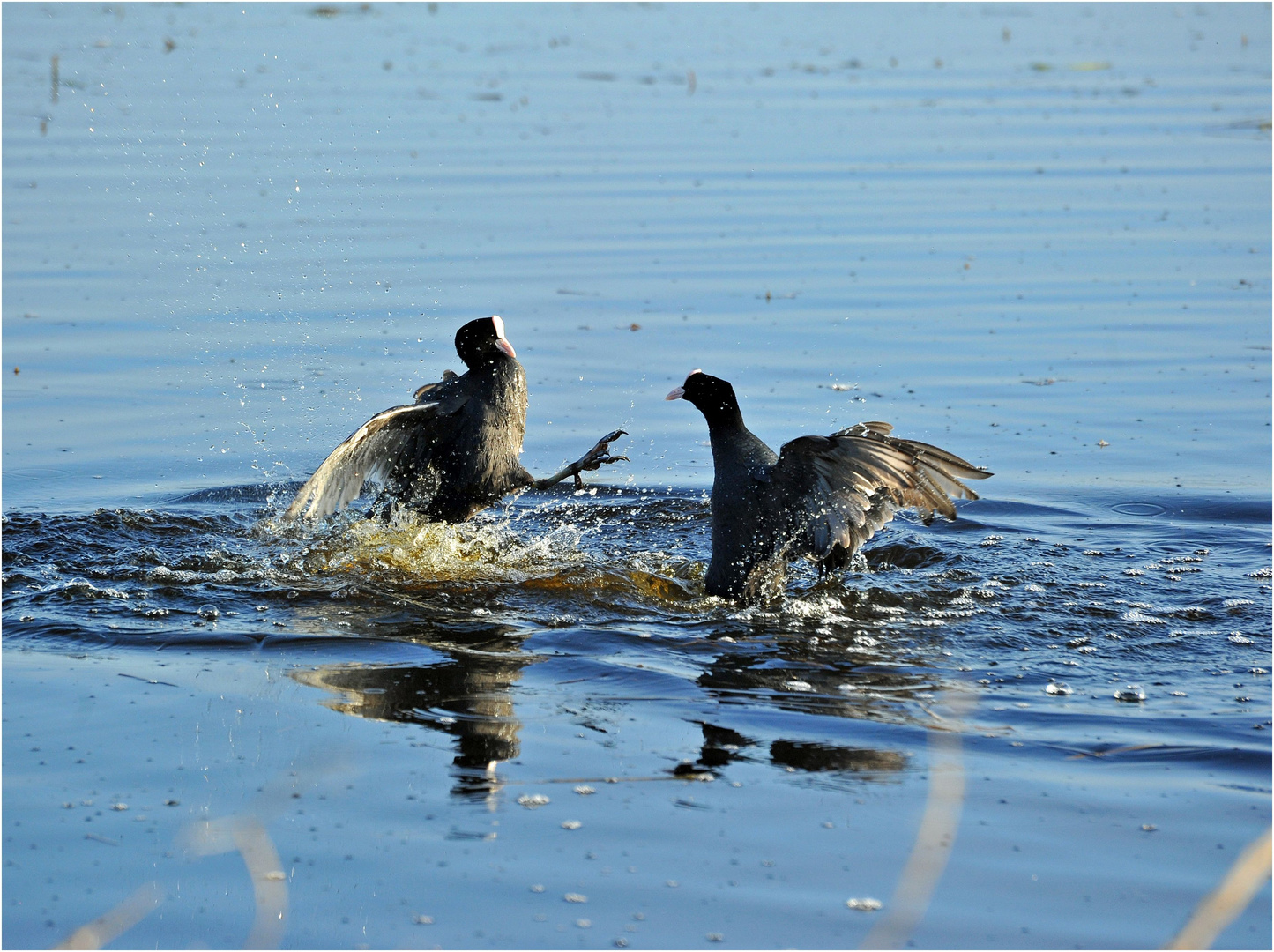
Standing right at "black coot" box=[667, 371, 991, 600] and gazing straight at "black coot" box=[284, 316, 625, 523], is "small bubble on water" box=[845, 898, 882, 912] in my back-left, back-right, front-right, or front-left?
back-left

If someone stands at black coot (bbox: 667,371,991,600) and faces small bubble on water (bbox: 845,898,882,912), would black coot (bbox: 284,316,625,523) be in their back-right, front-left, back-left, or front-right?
back-right

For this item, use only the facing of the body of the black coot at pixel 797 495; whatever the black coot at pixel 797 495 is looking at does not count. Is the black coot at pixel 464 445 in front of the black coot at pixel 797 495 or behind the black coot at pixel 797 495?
in front

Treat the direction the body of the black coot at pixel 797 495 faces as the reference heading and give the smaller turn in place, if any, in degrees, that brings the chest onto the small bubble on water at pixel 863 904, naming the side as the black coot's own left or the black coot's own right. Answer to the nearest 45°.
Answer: approximately 90° to the black coot's own left

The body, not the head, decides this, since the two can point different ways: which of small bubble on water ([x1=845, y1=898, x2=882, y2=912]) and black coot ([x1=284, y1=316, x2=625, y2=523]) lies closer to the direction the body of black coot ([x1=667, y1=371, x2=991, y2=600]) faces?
the black coot

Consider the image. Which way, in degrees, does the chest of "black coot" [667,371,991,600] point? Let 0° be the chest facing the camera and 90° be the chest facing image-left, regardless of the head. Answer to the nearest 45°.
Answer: approximately 90°
